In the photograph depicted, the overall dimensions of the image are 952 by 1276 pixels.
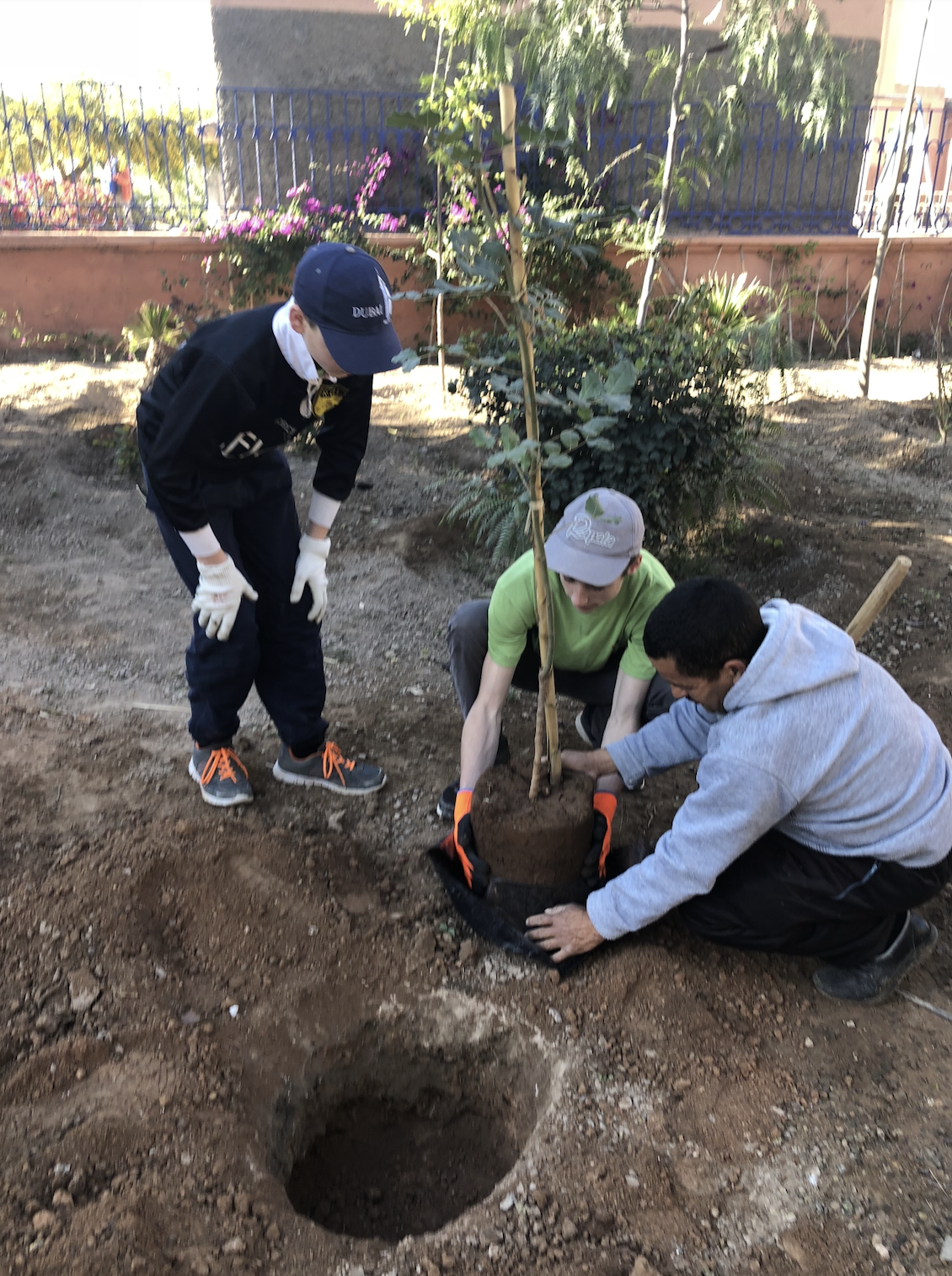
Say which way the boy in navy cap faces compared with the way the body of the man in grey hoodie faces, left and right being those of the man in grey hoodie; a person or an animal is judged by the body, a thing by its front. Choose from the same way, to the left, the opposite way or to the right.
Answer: the opposite way

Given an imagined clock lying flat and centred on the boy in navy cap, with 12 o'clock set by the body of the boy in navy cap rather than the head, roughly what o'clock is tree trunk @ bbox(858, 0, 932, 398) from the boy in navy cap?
The tree trunk is roughly at 9 o'clock from the boy in navy cap.

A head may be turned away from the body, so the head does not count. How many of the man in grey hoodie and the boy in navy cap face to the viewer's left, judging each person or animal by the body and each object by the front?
1

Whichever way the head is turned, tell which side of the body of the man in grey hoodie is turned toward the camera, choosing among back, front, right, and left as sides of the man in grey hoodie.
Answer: left

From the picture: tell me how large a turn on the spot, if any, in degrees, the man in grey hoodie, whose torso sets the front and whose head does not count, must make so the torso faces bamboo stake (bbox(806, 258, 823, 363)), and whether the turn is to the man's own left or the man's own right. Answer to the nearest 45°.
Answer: approximately 90° to the man's own right

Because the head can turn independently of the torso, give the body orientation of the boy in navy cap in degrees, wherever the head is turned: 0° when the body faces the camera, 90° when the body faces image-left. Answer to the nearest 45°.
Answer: approximately 315°

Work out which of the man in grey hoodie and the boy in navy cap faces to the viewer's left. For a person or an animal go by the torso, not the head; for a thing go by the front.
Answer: the man in grey hoodie

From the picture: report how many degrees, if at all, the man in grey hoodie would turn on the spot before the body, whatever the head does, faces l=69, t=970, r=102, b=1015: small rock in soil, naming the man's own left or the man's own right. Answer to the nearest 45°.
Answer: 0° — they already face it

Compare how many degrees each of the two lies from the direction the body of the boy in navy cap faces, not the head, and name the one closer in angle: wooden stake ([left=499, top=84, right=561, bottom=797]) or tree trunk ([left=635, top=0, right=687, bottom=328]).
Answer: the wooden stake

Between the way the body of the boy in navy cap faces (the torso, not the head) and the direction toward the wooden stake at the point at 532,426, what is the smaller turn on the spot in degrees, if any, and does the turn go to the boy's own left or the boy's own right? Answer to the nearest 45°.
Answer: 0° — they already face it

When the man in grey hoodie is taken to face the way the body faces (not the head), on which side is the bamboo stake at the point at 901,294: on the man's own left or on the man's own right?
on the man's own right
